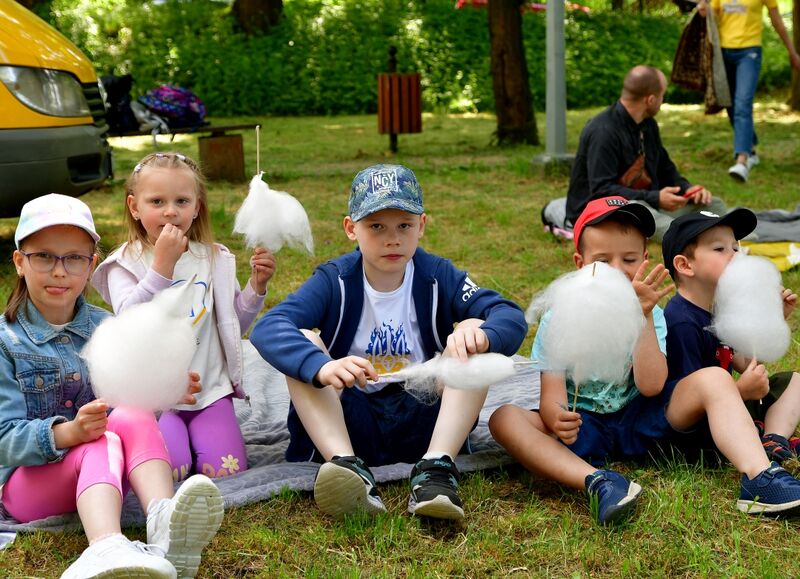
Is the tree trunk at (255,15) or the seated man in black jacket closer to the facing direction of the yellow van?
the seated man in black jacket

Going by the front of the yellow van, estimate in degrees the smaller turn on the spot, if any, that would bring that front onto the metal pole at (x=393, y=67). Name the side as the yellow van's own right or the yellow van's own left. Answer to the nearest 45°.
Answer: approximately 90° to the yellow van's own left

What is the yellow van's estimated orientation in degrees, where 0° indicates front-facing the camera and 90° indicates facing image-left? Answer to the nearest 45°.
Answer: approximately 315°

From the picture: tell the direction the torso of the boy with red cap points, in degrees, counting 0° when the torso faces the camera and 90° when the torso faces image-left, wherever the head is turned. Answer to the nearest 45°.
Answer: approximately 0°

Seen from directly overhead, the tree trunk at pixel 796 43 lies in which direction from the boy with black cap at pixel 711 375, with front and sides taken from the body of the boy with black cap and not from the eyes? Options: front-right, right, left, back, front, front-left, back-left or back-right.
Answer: back-left

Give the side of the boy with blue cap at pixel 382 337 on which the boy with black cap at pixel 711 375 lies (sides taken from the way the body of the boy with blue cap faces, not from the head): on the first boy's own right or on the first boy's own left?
on the first boy's own left

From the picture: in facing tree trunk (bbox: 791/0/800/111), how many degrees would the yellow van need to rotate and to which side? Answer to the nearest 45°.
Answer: approximately 90° to its left

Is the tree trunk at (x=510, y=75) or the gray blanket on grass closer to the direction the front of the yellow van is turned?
the gray blanket on grass

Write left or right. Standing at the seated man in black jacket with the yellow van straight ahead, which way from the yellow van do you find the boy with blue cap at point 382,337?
left

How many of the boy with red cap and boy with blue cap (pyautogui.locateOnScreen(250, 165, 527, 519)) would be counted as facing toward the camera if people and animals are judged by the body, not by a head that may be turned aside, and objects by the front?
2
